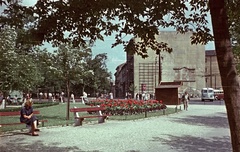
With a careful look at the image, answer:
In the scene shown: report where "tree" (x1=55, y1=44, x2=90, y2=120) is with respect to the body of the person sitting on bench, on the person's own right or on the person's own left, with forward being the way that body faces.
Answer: on the person's own left

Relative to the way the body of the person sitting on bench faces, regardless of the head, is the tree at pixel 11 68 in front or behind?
behind

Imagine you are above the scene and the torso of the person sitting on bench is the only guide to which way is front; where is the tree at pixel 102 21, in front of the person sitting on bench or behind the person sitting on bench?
in front

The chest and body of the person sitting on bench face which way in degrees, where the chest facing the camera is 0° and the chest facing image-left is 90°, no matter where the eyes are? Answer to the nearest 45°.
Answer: approximately 315°
